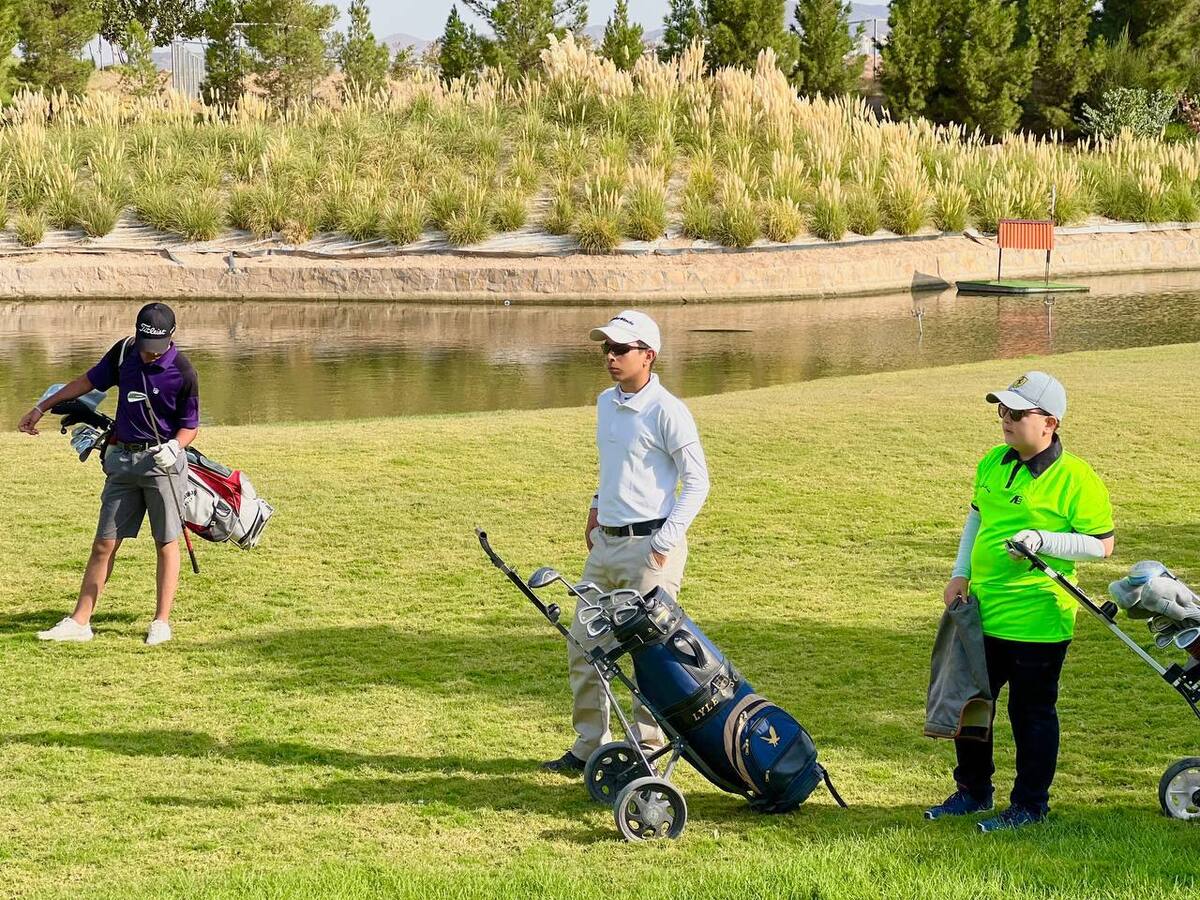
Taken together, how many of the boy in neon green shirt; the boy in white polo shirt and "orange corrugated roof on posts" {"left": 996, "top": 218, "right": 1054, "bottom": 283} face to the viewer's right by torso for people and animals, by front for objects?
0

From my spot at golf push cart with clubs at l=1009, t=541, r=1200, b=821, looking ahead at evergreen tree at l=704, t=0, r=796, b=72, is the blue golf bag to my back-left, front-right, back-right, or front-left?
front-left

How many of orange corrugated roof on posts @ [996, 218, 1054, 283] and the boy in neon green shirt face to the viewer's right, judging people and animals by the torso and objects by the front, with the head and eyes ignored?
0

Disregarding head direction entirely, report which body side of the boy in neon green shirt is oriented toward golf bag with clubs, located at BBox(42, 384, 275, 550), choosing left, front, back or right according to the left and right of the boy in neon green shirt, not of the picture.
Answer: right

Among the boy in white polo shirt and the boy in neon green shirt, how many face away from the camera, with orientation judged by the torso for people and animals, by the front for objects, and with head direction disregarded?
0

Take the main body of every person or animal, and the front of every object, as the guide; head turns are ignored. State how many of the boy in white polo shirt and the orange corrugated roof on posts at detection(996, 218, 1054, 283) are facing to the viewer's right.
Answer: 0

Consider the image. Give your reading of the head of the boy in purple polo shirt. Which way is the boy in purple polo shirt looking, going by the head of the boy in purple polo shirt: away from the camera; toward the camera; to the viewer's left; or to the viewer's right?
toward the camera

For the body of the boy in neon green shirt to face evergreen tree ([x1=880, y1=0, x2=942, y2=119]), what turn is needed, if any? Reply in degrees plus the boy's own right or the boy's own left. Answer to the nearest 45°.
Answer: approximately 135° to the boy's own right

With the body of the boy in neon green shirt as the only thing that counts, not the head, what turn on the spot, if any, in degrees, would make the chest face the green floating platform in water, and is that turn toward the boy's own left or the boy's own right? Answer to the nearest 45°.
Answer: approximately 135° to the boy's own right

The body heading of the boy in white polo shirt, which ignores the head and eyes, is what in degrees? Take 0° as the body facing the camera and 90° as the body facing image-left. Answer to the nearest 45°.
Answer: approximately 45°

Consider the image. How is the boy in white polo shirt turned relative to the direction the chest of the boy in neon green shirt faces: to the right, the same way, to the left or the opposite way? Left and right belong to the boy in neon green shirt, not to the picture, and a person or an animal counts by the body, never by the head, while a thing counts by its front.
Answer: the same way

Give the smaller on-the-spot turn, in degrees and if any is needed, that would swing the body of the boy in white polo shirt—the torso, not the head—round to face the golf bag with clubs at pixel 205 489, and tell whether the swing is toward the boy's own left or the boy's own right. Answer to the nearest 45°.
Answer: approximately 90° to the boy's own right

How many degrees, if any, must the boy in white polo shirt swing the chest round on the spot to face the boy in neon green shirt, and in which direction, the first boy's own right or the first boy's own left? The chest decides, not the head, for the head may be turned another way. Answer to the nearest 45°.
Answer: approximately 90° to the first boy's own left

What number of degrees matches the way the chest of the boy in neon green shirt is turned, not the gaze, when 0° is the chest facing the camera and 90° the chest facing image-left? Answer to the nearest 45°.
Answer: approximately 45°
